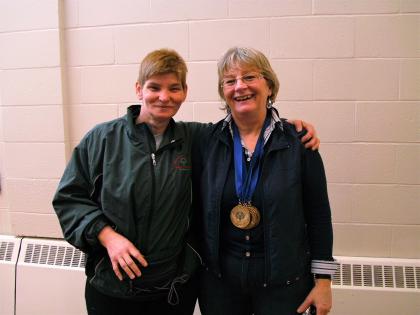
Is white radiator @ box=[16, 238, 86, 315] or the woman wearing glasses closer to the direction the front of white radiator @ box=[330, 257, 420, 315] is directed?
the woman wearing glasses

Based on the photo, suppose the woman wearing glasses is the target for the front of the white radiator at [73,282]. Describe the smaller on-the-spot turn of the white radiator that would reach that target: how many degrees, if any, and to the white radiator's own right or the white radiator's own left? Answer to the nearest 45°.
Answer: approximately 45° to the white radiator's own left

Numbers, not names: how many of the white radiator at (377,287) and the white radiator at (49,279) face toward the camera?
2

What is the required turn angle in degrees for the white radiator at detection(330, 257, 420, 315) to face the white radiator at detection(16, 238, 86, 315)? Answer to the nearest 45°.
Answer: approximately 90° to its right

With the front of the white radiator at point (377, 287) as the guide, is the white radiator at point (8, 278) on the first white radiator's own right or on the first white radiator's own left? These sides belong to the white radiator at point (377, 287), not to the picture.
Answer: on the first white radiator's own right

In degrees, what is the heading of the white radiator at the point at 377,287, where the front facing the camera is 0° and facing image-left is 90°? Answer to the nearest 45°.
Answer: approximately 0°
